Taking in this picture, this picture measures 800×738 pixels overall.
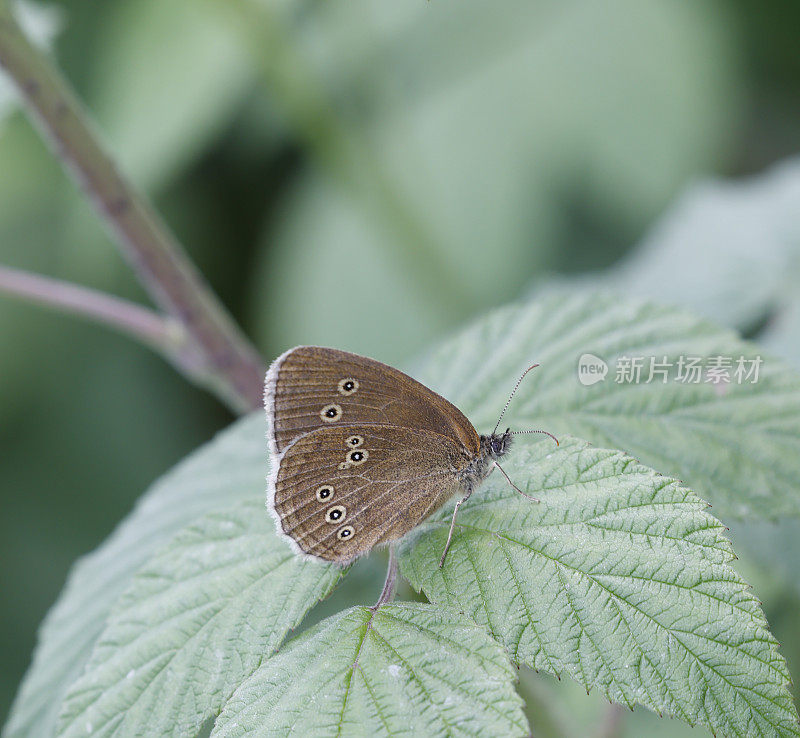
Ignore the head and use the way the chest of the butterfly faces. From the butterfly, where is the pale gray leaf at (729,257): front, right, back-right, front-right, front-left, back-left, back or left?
front-left

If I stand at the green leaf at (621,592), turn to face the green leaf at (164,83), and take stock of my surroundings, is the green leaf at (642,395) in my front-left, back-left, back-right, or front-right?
front-right

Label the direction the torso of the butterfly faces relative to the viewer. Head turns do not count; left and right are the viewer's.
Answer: facing to the right of the viewer

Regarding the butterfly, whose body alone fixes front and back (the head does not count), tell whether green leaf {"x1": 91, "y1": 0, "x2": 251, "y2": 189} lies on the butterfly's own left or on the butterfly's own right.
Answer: on the butterfly's own left

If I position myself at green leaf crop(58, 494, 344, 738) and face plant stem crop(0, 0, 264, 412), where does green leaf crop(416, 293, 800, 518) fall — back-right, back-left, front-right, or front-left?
front-right
